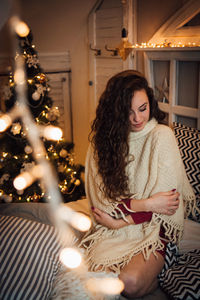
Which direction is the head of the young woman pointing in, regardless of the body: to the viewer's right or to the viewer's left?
to the viewer's right

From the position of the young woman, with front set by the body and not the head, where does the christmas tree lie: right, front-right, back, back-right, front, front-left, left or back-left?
back-right

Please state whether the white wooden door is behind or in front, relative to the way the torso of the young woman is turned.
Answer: behind

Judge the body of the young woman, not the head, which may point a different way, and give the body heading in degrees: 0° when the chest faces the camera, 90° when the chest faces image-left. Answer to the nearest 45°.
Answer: approximately 0°
